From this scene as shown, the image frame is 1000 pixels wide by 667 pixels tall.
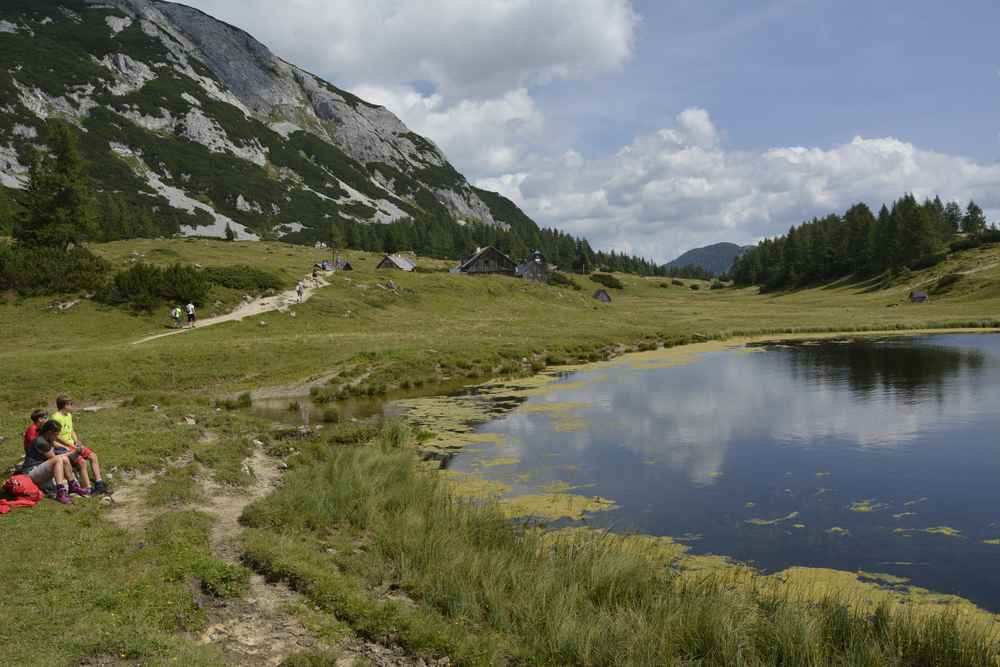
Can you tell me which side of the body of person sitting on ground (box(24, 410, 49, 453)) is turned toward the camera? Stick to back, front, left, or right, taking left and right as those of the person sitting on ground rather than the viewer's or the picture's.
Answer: right

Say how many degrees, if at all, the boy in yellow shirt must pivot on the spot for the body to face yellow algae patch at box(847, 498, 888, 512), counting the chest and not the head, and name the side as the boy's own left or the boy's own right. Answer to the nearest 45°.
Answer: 0° — they already face it

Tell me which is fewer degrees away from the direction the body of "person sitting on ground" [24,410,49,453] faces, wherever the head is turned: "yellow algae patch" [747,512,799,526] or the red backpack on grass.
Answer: the yellow algae patch

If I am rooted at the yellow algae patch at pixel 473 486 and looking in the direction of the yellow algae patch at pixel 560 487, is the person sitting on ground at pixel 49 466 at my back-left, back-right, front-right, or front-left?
back-right

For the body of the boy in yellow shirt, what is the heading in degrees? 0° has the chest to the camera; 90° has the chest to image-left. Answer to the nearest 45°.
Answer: approximately 315°

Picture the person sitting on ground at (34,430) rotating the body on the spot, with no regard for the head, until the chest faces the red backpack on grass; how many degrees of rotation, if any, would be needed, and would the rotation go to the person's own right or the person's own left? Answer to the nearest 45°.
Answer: approximately 90° to the person's own right

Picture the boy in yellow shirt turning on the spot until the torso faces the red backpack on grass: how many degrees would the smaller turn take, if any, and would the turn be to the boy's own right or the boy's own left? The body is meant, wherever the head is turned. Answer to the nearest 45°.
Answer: approximately 90° to the boy's own right

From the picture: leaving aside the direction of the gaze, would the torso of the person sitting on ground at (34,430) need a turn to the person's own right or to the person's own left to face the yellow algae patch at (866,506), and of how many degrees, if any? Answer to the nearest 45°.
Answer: approximately 45° to the person's own right

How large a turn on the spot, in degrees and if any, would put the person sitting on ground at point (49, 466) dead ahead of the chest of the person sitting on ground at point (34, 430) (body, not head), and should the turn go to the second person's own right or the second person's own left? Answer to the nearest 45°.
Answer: approximately 90° to the second person's own right
